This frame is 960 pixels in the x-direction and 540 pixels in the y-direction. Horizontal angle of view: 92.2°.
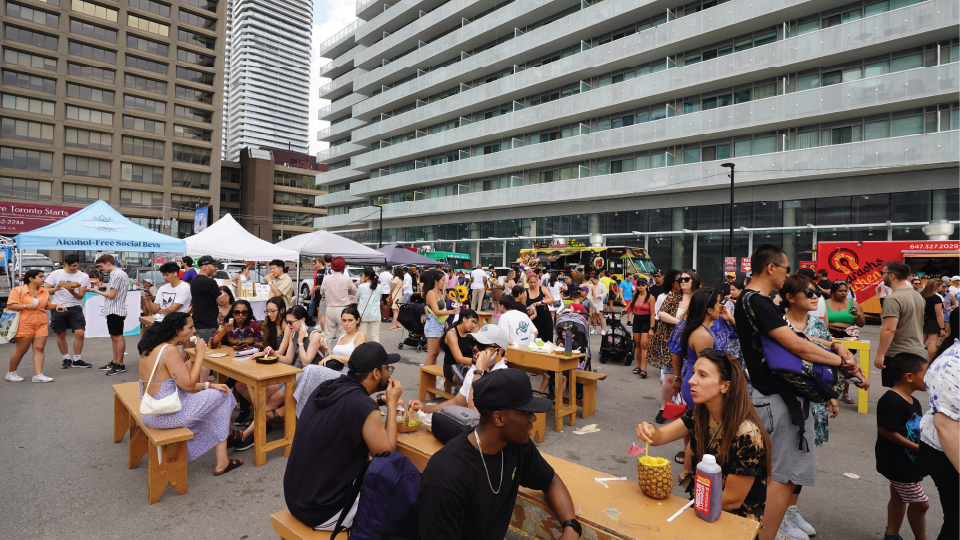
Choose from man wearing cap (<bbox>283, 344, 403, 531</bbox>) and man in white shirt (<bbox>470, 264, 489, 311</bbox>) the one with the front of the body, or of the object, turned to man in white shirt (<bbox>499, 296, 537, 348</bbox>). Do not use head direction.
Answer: the man wearing cap

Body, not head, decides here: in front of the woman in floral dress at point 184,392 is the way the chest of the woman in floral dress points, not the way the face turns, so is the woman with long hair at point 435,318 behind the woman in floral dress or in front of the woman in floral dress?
in front

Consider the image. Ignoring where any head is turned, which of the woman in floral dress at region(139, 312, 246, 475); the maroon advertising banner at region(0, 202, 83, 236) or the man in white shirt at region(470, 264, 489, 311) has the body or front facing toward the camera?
the maroon advertising banner

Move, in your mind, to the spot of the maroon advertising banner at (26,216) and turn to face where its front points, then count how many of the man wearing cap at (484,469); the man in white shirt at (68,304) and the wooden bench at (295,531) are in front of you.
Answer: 3

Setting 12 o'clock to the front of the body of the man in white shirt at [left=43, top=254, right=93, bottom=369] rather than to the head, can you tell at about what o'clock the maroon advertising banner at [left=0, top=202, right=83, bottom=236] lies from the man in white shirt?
The maroon advertising banner is roughly at 6 o'clock from the man in white shirt.

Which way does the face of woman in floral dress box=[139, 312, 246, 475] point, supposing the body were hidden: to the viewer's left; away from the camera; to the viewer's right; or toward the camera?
to the viewer's right

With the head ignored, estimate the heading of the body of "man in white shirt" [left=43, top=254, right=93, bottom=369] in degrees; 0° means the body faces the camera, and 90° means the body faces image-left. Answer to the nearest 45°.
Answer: approximately 0°

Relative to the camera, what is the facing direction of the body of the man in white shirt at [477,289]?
away from the camera

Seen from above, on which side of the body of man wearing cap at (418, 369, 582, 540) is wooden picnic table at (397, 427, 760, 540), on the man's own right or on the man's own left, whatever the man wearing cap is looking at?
on the man's own left

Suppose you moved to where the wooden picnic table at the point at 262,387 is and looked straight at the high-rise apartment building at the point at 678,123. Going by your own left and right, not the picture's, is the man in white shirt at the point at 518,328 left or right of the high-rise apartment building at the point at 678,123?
right

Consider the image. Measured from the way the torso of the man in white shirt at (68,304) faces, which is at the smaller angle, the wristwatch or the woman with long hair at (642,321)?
the wristwatch

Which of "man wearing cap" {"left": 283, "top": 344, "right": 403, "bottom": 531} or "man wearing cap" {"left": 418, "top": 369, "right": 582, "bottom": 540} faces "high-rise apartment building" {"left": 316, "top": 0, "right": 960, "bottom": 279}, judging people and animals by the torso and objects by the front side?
"man wearing cap" {"left": 283, "top": 344, "right": 403, "bottom": 531}

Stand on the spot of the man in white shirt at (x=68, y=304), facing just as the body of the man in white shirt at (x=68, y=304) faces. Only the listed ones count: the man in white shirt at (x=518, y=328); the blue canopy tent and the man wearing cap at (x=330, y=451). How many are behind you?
1

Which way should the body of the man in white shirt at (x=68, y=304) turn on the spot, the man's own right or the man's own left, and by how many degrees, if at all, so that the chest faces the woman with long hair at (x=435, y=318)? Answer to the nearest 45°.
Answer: approximately 45° to the man's own left

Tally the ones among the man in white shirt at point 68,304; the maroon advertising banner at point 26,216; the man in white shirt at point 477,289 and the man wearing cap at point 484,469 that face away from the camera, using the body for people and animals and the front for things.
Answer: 1
